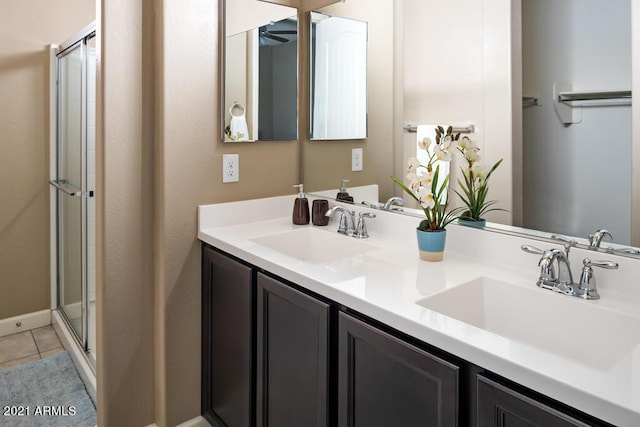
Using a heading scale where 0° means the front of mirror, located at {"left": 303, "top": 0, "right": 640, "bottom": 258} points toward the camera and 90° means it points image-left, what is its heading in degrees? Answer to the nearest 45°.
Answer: approximately 45°

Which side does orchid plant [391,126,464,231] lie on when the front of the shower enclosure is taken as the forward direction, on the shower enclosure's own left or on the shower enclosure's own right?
on the shower enclosure's own left

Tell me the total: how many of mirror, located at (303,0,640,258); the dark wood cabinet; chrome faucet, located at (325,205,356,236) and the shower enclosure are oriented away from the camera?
0

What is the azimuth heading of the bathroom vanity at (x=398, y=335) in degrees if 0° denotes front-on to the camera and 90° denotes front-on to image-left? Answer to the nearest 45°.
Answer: approximately 45°

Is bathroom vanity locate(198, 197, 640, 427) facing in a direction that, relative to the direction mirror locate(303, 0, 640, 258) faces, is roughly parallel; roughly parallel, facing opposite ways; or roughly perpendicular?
roughly parallel

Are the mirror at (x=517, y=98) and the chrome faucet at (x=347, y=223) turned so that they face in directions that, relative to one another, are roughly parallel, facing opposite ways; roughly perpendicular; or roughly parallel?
roughly parallel
